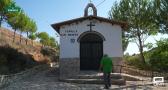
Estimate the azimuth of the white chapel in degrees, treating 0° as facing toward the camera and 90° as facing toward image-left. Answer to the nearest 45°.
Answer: approximately 0°

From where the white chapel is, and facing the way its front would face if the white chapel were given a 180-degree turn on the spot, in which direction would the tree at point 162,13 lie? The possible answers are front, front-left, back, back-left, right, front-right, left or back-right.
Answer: front-right

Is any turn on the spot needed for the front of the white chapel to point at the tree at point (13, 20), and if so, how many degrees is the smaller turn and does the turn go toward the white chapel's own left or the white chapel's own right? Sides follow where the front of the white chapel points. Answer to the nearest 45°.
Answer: approximately 135° to the white chapel's own right

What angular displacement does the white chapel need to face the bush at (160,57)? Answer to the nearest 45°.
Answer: approximately 135° to its left

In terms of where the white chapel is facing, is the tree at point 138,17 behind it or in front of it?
behind

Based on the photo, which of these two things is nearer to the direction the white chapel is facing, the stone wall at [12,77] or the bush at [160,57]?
the stone wall

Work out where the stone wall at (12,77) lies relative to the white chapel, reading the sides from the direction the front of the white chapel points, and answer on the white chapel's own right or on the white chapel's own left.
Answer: on the white chapel's own right

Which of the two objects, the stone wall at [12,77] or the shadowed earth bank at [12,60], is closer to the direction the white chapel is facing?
the stone wall
